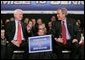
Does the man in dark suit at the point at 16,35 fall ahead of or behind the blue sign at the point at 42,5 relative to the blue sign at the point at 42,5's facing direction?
ahead

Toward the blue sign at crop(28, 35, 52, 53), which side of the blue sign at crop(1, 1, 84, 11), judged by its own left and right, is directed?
front

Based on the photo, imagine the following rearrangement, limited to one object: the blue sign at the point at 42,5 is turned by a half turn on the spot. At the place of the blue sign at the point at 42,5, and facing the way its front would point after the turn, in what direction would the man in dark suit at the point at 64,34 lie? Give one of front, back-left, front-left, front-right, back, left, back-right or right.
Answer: back

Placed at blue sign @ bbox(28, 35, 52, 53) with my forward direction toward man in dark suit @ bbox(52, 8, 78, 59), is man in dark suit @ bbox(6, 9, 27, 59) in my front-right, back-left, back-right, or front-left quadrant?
back-left

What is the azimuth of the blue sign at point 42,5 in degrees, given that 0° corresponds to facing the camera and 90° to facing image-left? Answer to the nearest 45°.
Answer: approximately 0°
